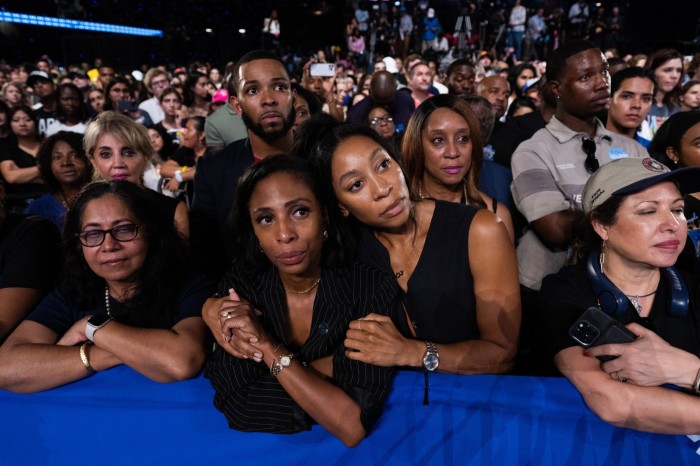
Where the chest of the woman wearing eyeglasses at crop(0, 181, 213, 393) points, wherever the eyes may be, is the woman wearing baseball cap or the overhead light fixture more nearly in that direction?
the woman wearing baseball cap

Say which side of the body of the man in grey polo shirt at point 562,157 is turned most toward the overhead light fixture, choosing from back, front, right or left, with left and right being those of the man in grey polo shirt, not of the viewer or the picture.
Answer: back

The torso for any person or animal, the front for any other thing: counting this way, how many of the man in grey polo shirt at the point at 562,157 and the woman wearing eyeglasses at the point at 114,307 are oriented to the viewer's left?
0

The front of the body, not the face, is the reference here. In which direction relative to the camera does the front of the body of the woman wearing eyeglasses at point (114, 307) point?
toward the camera

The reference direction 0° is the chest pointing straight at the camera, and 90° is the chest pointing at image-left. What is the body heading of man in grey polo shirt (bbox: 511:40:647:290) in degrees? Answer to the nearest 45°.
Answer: approximately 315°

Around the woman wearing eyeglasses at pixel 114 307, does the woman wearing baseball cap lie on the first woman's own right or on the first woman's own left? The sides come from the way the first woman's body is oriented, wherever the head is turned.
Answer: on the first woman's own left

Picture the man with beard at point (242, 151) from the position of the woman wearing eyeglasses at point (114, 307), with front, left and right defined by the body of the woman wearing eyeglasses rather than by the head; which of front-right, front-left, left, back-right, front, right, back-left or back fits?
back-left
